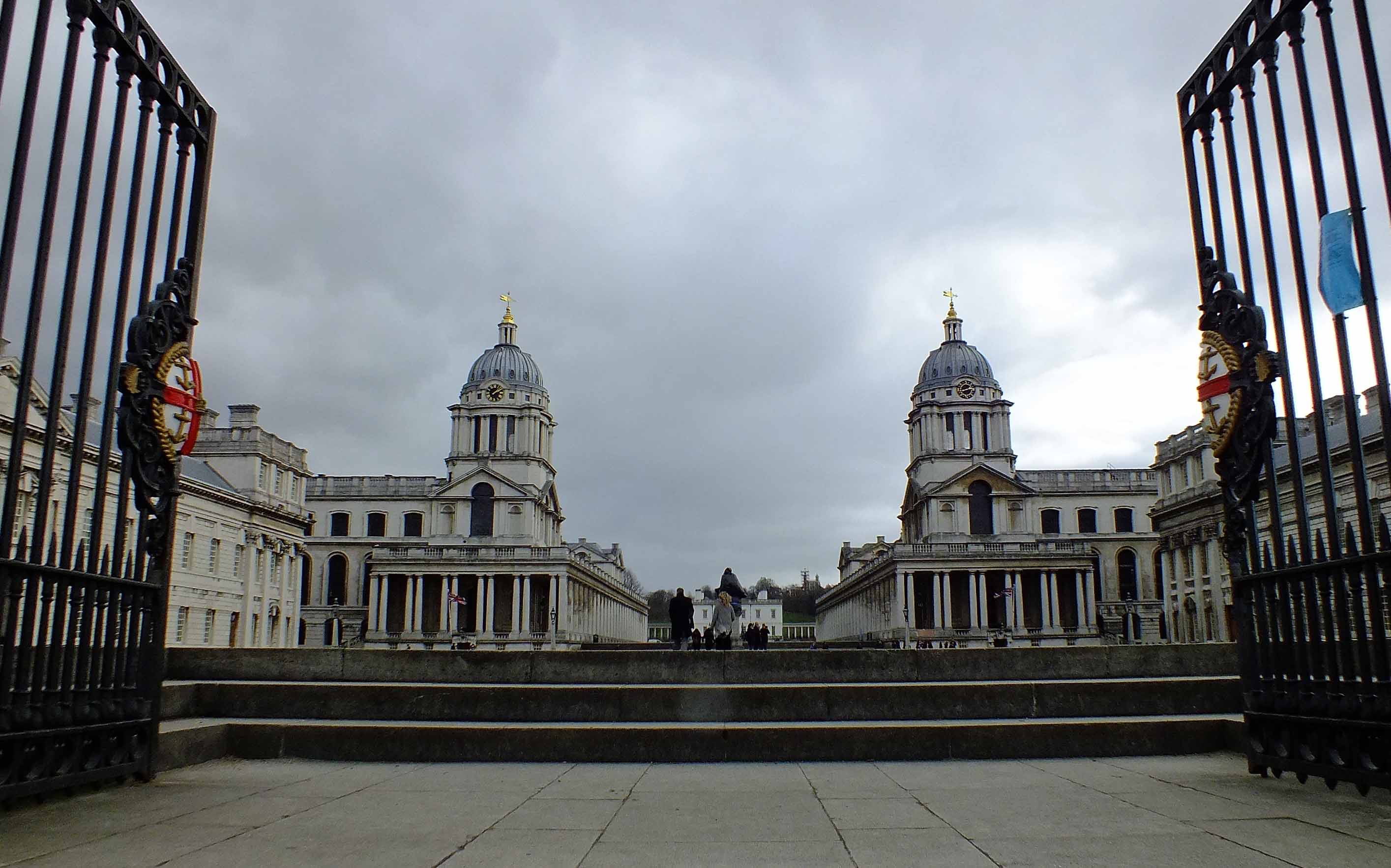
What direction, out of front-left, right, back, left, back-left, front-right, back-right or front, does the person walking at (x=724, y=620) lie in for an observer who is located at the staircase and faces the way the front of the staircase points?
back

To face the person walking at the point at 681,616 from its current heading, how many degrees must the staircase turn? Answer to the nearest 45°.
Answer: approximately 180°

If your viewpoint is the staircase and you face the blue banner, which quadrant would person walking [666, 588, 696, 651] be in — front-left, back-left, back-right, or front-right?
back-left

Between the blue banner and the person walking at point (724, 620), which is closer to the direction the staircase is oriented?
the blue banner

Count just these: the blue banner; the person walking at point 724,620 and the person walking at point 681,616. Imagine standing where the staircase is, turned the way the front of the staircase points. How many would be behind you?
2

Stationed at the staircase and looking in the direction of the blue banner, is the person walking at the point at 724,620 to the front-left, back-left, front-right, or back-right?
back-left

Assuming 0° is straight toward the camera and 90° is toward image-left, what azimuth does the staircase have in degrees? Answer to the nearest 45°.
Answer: approximately 0°

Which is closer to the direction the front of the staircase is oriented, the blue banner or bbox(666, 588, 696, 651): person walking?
the blue banner

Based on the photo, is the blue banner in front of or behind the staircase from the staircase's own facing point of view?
in front
